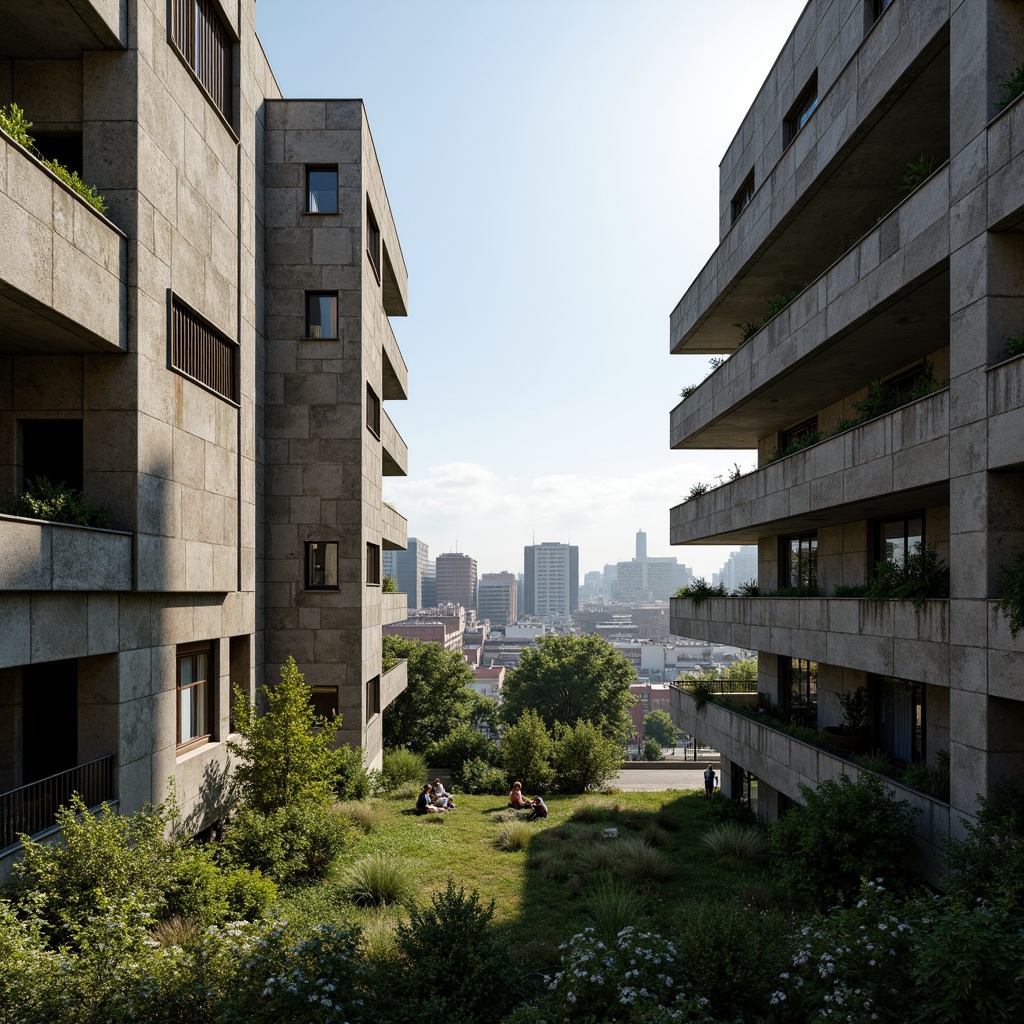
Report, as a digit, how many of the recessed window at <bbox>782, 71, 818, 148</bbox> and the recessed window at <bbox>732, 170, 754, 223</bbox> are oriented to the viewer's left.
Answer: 2

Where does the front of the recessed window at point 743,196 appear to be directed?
to the viewer's left

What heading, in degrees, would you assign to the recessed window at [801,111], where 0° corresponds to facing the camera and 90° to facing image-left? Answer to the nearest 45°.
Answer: approximately 90°

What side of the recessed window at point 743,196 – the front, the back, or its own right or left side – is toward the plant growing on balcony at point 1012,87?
left
